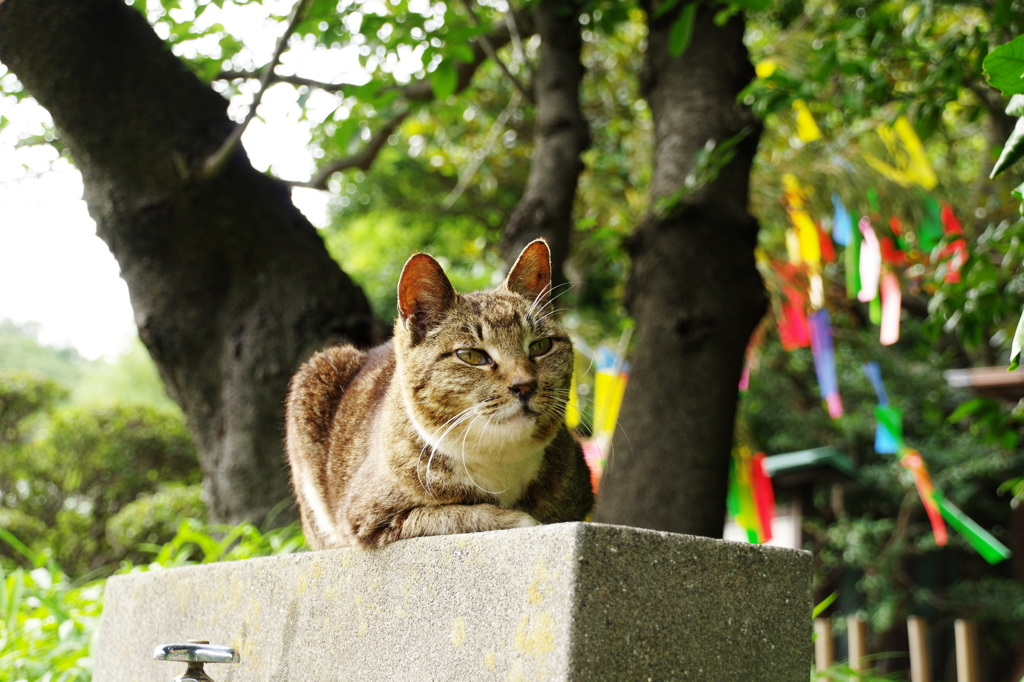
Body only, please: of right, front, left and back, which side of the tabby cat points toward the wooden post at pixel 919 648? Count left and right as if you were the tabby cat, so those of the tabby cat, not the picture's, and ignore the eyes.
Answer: left

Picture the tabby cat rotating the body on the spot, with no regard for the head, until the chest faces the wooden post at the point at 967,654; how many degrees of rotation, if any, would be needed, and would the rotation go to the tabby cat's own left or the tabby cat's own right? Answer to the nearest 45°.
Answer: approximately 90° to the tabby cat's own left

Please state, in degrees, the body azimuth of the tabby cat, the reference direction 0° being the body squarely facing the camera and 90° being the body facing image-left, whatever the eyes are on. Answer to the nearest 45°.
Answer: approximately 315°

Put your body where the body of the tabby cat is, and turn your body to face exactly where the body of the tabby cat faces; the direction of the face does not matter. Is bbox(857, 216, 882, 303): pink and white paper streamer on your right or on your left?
on your left

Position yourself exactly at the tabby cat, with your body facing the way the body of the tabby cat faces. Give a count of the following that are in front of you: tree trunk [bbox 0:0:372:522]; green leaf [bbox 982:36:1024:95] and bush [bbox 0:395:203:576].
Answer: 1

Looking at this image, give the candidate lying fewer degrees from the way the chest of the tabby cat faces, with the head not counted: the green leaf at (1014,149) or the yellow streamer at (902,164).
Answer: the green leaf

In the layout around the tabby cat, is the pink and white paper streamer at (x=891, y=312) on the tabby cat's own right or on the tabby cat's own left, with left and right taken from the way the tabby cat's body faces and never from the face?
on the tabby cat's own left

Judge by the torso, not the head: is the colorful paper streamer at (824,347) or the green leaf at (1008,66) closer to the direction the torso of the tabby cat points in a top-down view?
the green leaf

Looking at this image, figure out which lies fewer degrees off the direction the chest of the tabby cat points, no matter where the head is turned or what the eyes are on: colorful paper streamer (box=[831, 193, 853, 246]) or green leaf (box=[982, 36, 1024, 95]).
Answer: the green leaf

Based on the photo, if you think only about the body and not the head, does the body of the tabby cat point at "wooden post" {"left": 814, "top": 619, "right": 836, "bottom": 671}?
no

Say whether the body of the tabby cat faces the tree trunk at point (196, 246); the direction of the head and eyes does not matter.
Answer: no

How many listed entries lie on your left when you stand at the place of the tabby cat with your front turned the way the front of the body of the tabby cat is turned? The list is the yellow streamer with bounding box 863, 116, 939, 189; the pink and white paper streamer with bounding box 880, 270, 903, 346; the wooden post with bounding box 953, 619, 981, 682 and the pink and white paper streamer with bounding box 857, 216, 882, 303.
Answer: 4

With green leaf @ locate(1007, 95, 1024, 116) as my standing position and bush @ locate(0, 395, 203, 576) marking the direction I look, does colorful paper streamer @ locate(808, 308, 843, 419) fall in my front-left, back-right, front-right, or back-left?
front-right

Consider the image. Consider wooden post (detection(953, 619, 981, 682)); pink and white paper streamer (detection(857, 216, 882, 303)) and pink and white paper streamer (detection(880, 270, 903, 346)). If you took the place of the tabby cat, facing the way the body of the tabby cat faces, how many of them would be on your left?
3

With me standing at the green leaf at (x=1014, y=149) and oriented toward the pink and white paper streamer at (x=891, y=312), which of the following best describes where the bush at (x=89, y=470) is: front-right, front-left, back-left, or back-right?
front-left

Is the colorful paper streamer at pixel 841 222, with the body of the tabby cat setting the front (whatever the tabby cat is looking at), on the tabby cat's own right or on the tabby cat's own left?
on the tabby cat's own left

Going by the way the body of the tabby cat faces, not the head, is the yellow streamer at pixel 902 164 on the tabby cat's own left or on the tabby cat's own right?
on the tabby cat's own left
